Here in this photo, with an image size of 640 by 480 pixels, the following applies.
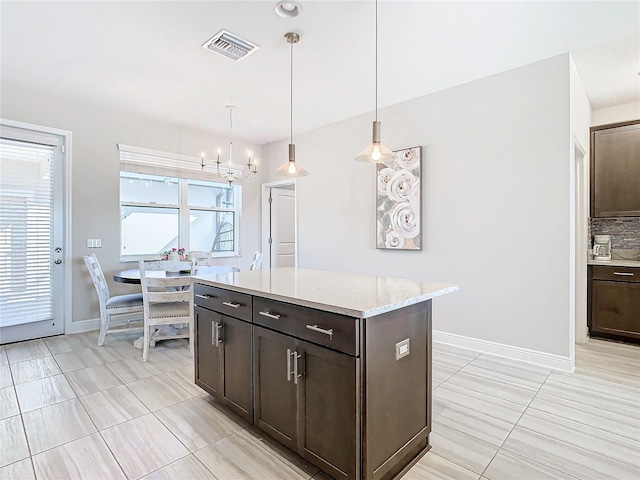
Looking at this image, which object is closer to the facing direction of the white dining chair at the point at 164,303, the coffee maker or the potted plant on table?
the potted plant on table

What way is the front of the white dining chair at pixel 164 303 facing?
away from the camera

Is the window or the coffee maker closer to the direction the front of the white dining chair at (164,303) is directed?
the window

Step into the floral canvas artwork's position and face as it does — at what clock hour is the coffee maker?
The coffee maker is roughly at 7 o'clock from the floral canvas artwork.

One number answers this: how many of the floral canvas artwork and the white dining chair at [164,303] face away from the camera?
1

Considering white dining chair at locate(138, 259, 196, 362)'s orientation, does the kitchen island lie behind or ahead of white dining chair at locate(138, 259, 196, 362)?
behind

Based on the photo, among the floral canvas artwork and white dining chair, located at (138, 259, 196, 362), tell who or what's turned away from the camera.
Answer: the white dining chair

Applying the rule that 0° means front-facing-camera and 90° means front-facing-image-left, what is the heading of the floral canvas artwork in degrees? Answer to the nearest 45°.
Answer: approximately 45°

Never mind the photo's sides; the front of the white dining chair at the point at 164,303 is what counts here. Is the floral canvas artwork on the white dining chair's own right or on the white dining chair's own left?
on the white dining chair's own right

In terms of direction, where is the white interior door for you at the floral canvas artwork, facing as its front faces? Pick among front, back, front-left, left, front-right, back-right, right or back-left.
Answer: right
